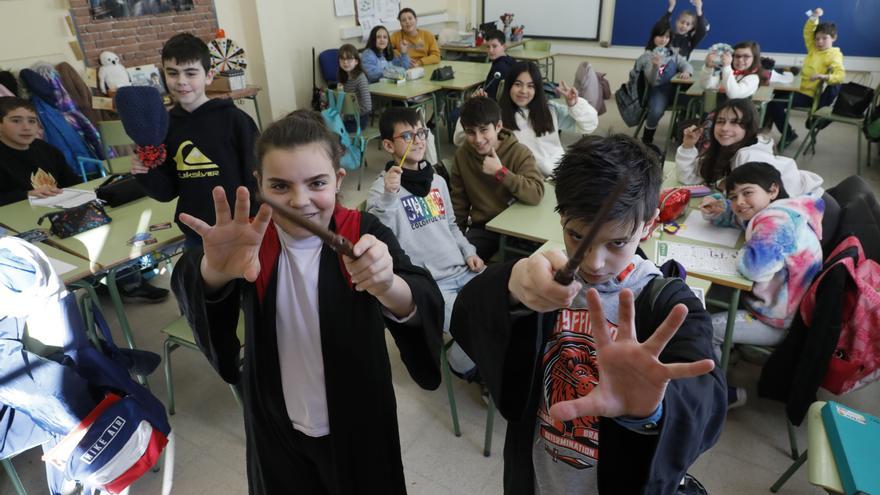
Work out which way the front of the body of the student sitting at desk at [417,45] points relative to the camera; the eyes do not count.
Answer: toward the camera

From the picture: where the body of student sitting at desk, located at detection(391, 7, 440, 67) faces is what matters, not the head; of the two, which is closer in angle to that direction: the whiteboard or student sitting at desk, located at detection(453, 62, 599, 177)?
the student sitting at desk

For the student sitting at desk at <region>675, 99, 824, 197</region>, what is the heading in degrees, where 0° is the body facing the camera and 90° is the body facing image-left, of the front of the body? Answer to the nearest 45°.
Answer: approximately 45°

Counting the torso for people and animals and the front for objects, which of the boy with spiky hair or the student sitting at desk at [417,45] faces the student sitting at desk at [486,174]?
the student sitting at desk at [417,45]

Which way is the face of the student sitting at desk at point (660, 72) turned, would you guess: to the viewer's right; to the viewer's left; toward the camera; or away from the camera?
toward the camera

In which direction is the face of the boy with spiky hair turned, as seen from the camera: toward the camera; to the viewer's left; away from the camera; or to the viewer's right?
toward the camera

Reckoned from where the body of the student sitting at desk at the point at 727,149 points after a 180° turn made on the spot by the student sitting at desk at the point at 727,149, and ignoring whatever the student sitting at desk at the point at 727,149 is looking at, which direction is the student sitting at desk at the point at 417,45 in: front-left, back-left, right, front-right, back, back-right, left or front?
left

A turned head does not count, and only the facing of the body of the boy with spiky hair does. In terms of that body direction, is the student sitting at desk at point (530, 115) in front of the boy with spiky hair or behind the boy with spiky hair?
behind

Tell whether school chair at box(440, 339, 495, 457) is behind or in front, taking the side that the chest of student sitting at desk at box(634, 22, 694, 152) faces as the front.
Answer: in front

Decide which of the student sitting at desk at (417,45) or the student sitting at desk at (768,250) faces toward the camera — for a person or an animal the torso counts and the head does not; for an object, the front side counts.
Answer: the student sitting at desk at (417,45)

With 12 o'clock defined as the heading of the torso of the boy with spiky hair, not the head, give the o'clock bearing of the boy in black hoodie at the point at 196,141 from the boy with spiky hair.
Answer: The boy in black hoodie is roughly at 4 o'clock from the boy with spiky hair.

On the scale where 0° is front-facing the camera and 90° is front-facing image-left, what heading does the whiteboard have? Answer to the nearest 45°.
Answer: approximately 0°

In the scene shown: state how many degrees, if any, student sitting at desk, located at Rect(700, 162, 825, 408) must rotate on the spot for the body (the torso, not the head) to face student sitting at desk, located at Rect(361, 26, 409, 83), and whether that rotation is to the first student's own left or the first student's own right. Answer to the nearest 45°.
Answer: approximately 45° to the first student's own right

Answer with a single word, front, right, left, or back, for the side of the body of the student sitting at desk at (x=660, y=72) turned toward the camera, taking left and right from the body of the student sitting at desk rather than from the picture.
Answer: front

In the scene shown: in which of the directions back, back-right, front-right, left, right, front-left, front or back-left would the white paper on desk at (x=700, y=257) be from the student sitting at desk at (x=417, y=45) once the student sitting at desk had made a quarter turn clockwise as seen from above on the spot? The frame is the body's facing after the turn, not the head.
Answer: left

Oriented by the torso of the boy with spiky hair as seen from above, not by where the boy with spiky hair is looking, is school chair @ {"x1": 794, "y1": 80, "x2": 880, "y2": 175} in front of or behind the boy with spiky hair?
behind

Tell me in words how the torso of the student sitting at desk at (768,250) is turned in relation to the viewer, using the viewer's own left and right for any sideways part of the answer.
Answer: facing to the left of the viewer
